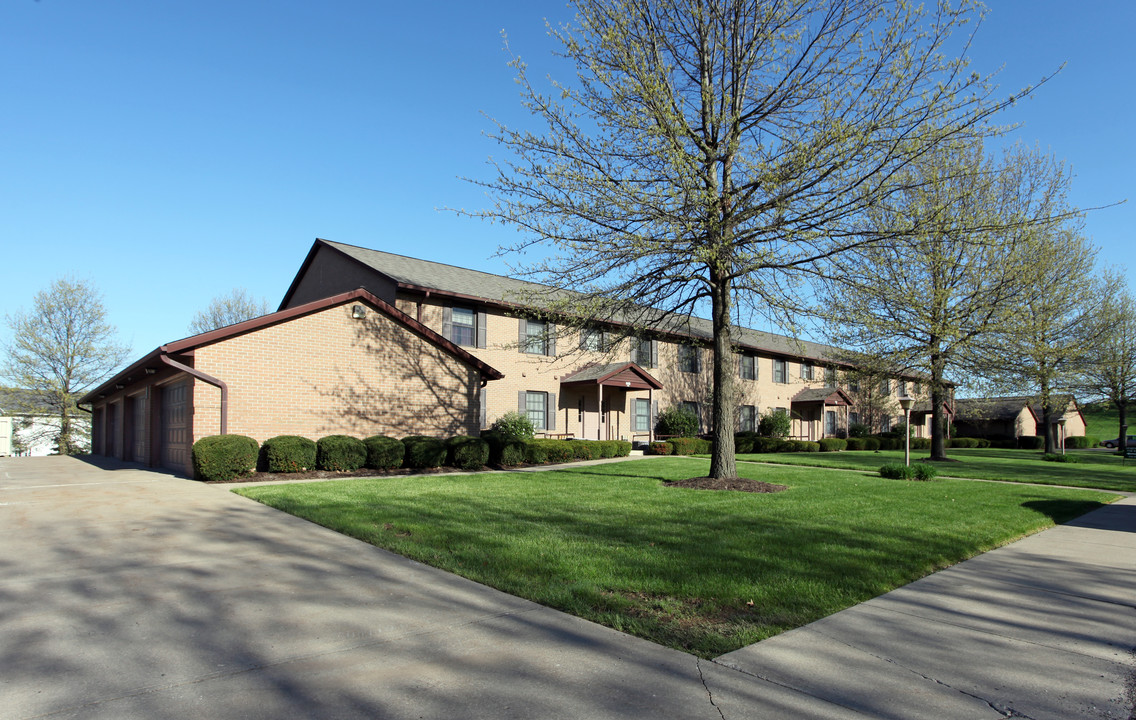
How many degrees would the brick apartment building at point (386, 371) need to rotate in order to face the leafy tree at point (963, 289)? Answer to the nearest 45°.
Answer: approximately 45° to its left

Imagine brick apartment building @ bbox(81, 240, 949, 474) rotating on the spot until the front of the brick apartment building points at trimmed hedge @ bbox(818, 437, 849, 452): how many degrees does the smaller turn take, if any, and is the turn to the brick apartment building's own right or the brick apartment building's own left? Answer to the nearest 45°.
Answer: approximately 90° to the brick apartment building's own left

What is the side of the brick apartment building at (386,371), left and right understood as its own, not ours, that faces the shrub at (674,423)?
left

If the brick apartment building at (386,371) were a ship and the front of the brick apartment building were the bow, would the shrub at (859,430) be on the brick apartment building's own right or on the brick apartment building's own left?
on the brick apartment building's own left

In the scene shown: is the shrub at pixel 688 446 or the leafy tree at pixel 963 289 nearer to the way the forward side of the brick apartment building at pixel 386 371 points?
the leafy tree

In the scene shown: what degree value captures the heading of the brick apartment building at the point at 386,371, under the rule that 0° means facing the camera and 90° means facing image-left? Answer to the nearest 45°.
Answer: approximately 315°
